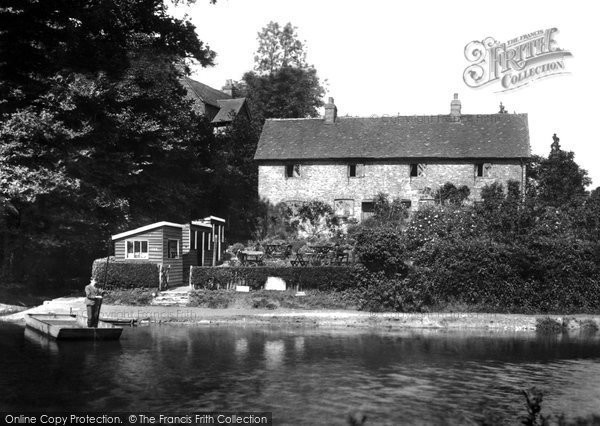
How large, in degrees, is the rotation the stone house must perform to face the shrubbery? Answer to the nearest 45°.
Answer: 0° — it already faces it

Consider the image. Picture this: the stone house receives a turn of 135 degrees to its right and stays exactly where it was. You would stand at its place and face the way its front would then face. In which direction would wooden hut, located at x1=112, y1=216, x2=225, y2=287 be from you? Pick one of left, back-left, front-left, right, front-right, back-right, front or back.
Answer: left

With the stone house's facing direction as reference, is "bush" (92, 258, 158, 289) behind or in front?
in front

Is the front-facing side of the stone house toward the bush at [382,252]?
yes

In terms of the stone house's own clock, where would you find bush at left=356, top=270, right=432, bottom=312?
The bush is roughly at 12 o'clock from the stone house.

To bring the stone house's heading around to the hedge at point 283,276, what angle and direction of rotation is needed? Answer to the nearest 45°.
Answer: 0° — it already faces it

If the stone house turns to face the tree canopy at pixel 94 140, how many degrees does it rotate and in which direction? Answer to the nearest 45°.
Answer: approximately 45° to its right

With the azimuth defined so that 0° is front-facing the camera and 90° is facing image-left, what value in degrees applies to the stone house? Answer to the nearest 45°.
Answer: approximately 0°

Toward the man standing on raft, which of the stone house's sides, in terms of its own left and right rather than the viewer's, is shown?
front

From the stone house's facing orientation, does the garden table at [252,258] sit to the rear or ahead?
ahead
